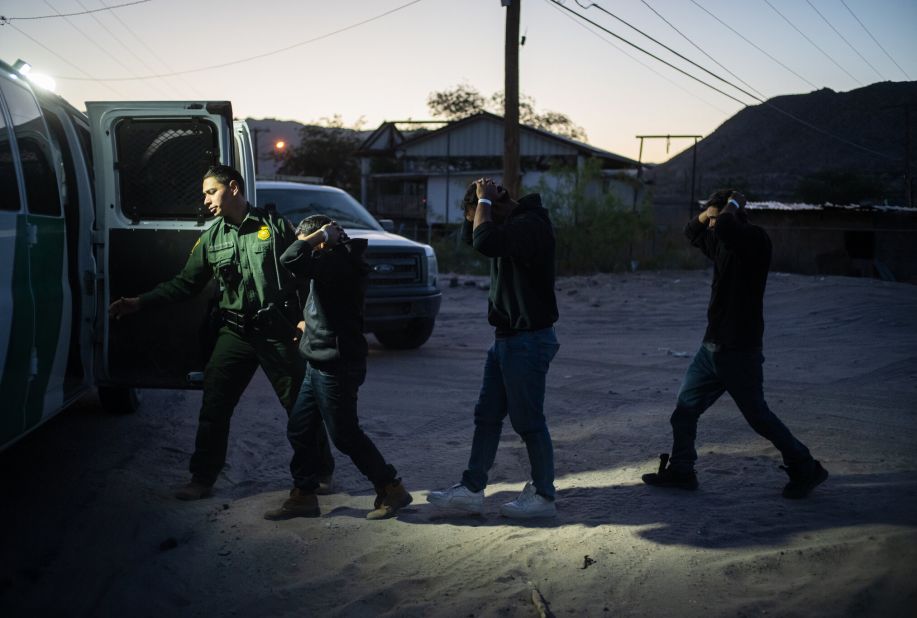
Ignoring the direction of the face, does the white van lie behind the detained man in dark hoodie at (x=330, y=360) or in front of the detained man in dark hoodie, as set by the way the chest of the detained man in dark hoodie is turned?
in front

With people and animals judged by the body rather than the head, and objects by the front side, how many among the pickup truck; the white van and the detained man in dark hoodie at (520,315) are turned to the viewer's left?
1

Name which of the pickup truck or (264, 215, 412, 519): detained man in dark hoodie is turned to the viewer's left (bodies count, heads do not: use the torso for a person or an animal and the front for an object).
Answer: the detained man in dark hoodie

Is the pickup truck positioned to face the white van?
no

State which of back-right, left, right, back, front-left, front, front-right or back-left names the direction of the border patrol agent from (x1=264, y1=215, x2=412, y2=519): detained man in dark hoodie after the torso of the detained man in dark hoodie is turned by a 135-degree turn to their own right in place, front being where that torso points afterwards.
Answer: left

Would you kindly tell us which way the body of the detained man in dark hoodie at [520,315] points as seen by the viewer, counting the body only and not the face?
to the viewer's left

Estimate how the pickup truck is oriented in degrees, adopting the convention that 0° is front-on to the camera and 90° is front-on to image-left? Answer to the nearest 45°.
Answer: approximately 315°

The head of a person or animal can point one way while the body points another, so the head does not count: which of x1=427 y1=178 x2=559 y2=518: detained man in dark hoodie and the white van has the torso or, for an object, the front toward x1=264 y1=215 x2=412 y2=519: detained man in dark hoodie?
x1=427 y1=178 x2=559 y2=518: detained man in dark hoodie

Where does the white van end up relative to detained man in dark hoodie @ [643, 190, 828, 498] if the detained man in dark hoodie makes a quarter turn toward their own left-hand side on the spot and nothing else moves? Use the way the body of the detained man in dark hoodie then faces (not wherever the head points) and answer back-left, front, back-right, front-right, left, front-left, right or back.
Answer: right

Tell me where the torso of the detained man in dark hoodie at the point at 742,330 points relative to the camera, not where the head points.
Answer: to the viewer's left

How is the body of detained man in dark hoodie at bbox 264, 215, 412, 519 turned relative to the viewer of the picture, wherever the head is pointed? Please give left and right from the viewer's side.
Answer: facing to the left of the viewer

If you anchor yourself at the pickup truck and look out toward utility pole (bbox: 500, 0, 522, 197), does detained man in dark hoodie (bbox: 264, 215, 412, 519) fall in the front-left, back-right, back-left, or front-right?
back-right

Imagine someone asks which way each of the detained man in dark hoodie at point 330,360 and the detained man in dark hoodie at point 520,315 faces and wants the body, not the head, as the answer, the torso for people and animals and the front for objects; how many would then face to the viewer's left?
2

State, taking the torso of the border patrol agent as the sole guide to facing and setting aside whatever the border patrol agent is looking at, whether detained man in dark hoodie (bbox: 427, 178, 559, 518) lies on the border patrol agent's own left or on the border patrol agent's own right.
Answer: on the border patrol agent's own left

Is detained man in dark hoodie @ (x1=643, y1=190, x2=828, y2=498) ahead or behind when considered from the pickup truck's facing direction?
ahead

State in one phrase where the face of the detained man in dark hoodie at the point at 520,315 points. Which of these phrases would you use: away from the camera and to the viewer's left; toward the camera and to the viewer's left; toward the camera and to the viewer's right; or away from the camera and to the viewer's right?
toward the camera and to the viewer's left

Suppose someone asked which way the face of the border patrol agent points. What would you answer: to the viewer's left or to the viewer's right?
to the viewer's left
